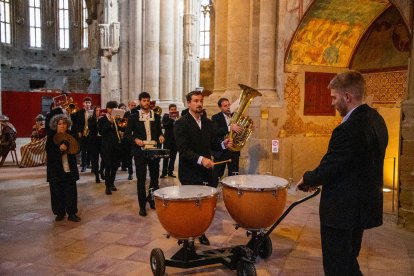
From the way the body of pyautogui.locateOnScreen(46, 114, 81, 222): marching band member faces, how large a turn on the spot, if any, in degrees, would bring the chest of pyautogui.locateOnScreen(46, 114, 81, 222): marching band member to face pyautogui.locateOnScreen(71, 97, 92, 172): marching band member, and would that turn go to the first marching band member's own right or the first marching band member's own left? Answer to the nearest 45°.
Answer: approximately 180°

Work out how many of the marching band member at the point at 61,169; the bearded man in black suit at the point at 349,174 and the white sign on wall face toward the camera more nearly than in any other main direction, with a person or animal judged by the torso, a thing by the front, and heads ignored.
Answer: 2

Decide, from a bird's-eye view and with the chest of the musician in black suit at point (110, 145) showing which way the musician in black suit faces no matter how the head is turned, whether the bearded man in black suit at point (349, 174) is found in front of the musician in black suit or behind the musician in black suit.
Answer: in front

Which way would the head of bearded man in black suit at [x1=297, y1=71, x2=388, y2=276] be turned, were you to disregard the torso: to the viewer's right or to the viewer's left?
to the viewer's left

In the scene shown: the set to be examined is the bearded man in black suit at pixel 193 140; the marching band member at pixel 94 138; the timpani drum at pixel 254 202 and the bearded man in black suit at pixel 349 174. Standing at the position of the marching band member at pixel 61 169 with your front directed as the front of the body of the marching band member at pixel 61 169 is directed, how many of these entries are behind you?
1

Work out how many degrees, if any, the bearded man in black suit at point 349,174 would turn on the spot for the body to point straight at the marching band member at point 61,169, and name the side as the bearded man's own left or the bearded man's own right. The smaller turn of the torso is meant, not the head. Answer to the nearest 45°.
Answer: approximately 45° to the bearded man's own right

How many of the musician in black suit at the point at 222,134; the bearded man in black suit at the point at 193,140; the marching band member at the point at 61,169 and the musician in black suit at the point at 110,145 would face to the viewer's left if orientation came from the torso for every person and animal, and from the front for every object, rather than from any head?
0

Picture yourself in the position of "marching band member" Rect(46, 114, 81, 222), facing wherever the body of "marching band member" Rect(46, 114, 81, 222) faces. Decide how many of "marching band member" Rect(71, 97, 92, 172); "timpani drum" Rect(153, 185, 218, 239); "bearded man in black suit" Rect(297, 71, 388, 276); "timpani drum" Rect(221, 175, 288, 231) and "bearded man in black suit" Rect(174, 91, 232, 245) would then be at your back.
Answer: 1

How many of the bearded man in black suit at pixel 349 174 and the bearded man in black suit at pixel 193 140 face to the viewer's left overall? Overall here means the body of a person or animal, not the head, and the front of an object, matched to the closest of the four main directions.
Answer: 1

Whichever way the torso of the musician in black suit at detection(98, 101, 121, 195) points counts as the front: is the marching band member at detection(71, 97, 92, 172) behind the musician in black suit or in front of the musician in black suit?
behind

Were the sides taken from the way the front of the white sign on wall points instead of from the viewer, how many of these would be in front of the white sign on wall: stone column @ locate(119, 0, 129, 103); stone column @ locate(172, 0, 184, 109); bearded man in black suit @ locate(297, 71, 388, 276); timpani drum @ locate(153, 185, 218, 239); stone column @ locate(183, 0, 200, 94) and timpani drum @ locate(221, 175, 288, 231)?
3

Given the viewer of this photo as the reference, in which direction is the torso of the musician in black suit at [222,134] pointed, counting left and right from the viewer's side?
facing the viewer and to the right of the viewer

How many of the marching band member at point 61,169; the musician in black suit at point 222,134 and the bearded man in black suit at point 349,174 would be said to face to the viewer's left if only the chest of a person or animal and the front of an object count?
1

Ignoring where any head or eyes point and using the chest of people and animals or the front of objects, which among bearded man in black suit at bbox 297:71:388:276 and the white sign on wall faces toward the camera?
the white sign on wall

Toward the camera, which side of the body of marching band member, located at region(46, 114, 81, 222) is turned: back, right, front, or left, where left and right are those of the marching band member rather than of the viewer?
front

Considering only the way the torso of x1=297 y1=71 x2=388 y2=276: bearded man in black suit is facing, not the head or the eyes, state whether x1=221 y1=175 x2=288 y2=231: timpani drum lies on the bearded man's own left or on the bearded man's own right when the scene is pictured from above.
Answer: on the bearded man's own right

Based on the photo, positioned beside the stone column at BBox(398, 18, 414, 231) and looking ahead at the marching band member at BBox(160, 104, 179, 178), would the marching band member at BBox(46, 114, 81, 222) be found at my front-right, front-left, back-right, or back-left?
front-left

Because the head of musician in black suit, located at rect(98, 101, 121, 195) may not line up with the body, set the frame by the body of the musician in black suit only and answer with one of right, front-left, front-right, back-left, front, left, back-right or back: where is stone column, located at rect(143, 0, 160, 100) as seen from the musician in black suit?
back-left

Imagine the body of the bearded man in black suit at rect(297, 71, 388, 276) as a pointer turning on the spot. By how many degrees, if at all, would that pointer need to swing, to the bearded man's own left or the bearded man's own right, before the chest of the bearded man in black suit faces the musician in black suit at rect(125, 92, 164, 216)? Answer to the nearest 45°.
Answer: approximately 45° to the bearded man's own right
